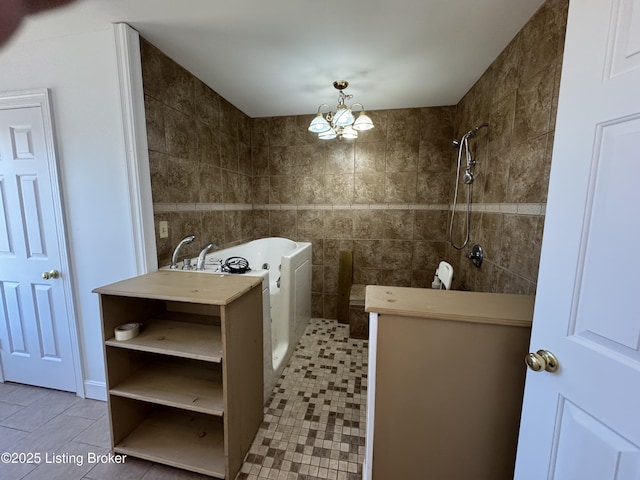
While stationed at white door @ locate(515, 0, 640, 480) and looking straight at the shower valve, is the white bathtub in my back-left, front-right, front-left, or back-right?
front-left

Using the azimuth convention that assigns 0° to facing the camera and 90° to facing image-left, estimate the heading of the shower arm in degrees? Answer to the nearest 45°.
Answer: approximately 90°

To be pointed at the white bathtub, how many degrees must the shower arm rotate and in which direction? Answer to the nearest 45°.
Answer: approximately 45° to its left

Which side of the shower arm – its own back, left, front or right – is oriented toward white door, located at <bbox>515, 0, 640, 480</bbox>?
left

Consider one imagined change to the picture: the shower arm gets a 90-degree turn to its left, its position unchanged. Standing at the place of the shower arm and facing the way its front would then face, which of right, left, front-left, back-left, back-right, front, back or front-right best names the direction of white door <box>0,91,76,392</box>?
front-right

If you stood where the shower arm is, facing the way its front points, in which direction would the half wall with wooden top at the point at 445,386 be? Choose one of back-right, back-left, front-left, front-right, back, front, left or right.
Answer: left

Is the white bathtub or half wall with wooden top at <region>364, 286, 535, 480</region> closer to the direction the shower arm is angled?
the white bathtub

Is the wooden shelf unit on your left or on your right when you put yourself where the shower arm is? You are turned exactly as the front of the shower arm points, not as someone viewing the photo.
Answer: on your left

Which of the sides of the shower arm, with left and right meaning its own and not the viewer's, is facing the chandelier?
front

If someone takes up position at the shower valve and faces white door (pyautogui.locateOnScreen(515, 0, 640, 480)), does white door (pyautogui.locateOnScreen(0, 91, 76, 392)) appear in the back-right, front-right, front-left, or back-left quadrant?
front-right

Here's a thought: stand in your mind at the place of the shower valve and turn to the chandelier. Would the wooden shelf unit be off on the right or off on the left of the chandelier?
left
